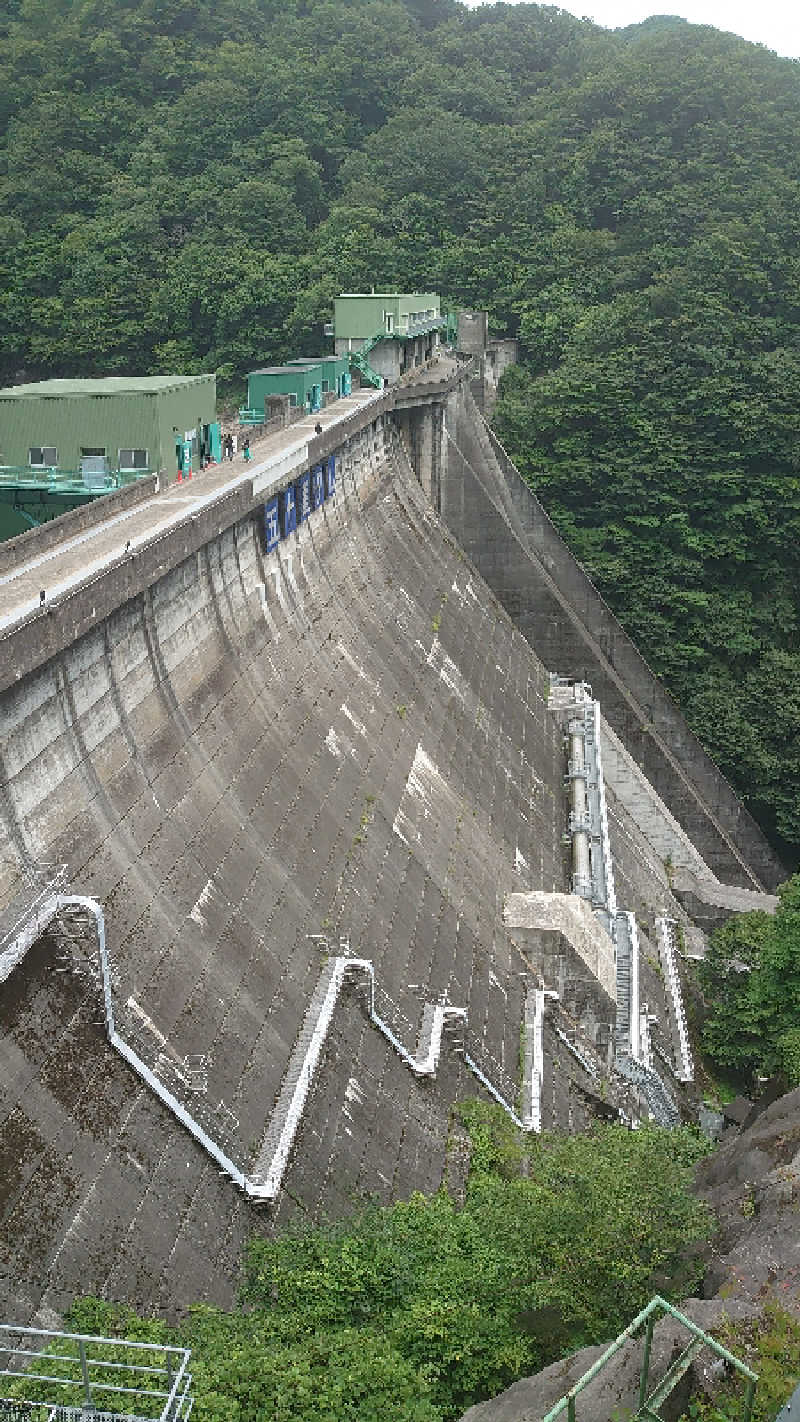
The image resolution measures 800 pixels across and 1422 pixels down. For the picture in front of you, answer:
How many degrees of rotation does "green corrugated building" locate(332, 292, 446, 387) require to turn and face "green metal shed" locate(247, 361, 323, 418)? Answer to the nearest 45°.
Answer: approximately 45° to its right

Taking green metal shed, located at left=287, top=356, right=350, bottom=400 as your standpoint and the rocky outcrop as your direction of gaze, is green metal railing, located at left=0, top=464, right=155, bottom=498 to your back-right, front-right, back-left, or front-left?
front-right

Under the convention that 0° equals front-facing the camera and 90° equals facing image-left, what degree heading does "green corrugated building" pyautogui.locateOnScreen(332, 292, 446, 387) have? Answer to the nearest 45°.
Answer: approximately 315°

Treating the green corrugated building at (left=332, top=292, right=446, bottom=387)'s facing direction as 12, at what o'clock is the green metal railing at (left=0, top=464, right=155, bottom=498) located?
The green metal railing is roughly at 2 o'clock from the green corrugated building.
